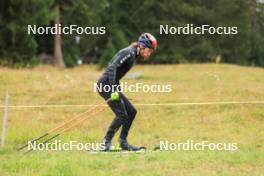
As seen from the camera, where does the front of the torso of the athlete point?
to the viewer's right
